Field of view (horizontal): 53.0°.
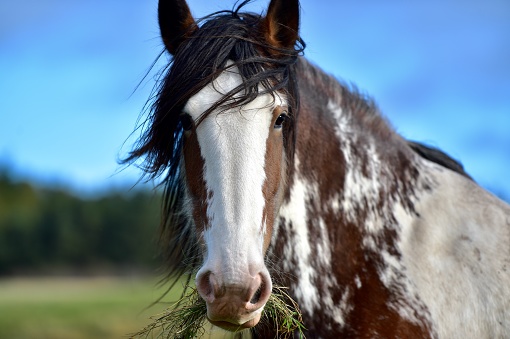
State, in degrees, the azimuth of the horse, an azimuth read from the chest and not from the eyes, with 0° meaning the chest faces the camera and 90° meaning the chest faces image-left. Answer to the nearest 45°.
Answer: approximately 45°
